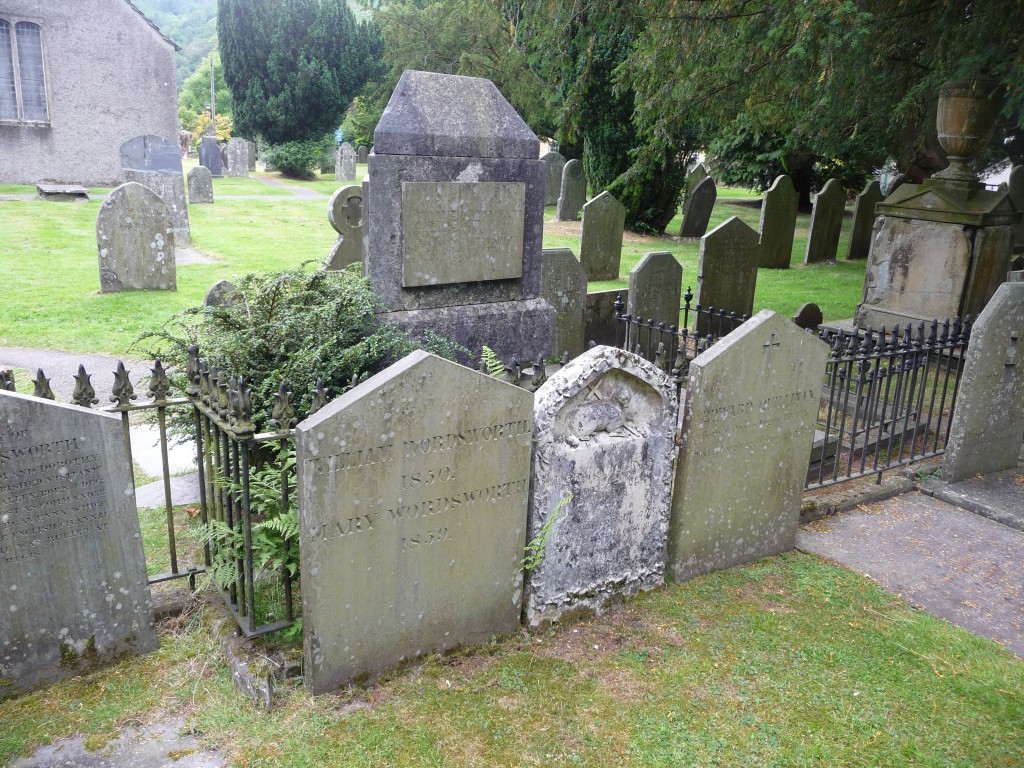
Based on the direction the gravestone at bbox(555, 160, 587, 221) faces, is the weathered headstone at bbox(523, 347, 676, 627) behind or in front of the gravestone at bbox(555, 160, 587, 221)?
in front

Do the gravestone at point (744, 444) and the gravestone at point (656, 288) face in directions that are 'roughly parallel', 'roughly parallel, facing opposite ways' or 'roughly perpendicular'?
roughly parallel

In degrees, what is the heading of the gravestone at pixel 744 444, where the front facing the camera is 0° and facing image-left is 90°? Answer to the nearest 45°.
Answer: approximately 315°

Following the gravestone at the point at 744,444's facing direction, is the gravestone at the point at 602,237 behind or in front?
behind

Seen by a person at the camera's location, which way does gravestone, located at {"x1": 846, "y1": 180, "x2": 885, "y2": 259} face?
facing the viewer and to the right of the viewer

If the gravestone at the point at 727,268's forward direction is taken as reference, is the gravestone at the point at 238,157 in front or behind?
behind

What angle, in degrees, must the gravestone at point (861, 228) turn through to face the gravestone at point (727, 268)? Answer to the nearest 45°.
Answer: approximately 45° to its right

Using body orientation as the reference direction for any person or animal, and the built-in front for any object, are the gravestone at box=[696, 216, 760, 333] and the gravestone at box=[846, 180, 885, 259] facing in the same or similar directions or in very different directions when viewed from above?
same or similar directions

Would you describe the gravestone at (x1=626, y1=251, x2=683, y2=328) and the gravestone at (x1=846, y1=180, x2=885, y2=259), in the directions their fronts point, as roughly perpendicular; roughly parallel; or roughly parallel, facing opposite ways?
roughly parallel

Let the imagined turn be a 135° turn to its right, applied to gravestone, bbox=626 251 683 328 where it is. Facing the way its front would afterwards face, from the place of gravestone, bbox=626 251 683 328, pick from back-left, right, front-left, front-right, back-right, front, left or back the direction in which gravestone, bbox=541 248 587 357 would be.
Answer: front-left

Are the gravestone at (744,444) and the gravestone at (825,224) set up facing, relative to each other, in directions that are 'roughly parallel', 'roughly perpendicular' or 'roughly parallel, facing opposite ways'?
roughly parallel

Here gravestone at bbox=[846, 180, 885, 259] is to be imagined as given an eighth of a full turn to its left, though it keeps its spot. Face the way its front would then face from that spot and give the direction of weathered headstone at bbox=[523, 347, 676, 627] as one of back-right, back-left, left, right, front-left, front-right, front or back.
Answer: right

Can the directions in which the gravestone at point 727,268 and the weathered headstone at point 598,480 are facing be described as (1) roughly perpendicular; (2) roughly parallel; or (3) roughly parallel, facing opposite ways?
roughly parallel

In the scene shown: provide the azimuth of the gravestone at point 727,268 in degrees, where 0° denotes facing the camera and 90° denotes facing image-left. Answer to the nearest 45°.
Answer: approximately 315°

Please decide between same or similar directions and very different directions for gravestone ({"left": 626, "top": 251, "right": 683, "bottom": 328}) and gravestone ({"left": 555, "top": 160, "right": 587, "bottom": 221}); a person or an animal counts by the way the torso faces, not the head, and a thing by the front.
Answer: same or similar directions
